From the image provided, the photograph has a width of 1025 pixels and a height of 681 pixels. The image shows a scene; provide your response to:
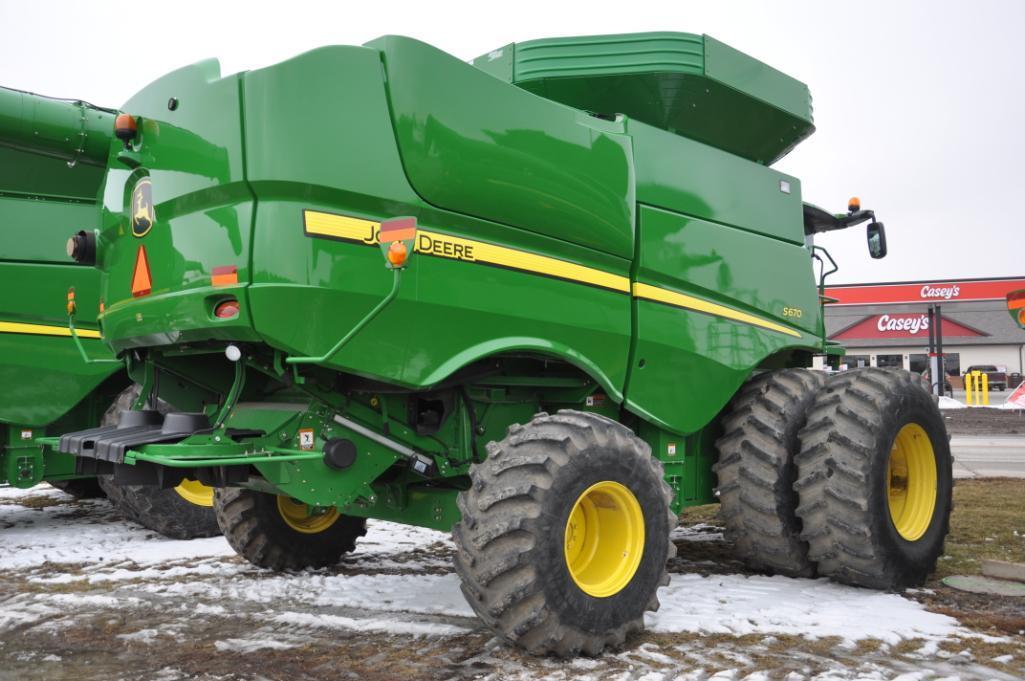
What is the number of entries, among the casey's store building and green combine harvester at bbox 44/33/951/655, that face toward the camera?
1

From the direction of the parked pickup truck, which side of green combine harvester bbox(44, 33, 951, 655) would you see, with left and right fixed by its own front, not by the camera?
front

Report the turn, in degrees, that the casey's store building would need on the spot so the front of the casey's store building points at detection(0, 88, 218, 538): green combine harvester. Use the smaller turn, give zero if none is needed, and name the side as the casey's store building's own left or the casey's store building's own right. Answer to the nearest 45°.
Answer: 0° — it already faces it

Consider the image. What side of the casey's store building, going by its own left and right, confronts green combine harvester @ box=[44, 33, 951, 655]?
front

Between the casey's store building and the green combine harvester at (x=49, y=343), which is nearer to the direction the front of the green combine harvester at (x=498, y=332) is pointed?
the casey's store building

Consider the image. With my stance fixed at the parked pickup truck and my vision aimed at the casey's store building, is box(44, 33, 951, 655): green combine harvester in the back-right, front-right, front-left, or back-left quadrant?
back-left

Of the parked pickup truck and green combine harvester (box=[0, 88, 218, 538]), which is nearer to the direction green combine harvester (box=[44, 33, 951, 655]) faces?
the parked pickup truck

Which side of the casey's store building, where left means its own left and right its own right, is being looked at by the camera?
front

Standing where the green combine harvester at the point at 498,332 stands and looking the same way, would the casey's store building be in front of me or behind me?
in front

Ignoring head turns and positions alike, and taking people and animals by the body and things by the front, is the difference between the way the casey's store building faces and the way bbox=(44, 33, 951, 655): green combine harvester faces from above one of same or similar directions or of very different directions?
very different directions

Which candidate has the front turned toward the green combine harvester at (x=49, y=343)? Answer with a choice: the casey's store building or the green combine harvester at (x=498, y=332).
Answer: the casey's store building

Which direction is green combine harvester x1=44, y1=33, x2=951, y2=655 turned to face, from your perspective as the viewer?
facing away from the viewer and to the right of the viewer
